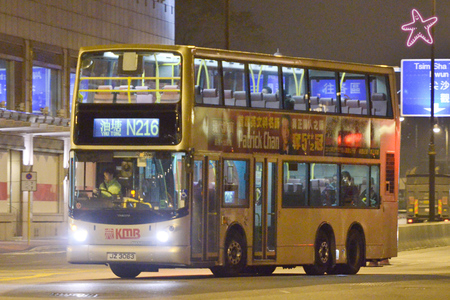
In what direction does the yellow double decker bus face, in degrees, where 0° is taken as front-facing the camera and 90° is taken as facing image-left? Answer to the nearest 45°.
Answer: approximately 45°

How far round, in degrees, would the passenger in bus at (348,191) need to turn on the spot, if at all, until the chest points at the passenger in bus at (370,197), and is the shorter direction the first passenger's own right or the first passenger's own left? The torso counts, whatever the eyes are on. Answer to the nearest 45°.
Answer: approximately 180°

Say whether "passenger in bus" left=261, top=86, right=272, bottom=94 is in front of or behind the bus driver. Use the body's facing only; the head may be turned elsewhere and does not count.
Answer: behind

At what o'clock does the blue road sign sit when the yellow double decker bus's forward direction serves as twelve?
The blue road sign is roughly at 5 o'clock from the yellow double decker bus.

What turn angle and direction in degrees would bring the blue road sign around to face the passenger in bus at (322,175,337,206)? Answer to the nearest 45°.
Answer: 0° — it already faces them
